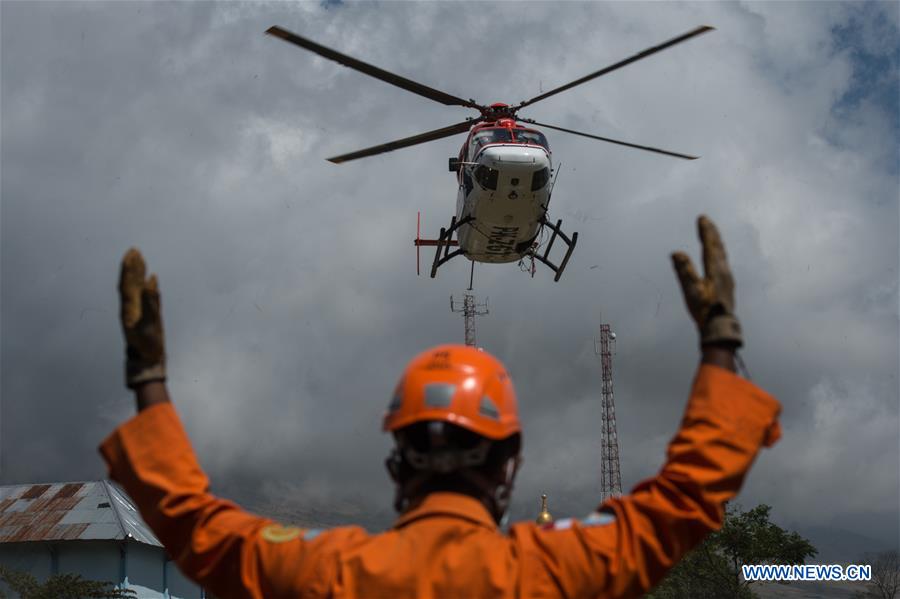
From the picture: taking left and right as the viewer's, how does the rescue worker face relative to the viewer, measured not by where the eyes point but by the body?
facing away from the viewer

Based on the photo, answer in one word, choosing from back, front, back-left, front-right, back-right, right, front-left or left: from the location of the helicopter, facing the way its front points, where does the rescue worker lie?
front

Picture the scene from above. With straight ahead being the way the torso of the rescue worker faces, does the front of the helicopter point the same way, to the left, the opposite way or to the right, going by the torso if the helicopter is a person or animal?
the opposite way

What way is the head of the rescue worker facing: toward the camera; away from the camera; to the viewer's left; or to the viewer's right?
away from the camera

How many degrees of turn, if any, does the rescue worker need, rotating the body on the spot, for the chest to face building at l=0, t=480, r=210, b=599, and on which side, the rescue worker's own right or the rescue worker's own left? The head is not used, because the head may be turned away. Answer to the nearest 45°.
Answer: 0° — they already face it

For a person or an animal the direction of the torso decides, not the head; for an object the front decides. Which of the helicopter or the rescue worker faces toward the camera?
the helicopter

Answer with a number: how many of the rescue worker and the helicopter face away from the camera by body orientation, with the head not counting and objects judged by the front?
1

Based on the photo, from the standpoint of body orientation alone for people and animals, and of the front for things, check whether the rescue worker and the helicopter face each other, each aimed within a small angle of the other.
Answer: yes

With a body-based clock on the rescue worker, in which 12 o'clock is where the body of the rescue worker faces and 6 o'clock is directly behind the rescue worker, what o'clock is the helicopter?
The helicopter is roughly at 12 o'clock from the rescue worker.

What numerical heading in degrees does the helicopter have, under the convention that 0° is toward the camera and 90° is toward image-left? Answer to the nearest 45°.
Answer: approximately 0°

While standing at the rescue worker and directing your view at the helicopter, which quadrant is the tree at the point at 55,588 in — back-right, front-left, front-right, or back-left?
front-left

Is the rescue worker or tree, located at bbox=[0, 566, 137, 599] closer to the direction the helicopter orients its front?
the rescue worker

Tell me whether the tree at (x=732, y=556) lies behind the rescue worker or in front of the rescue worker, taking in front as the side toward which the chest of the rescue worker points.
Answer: in front
